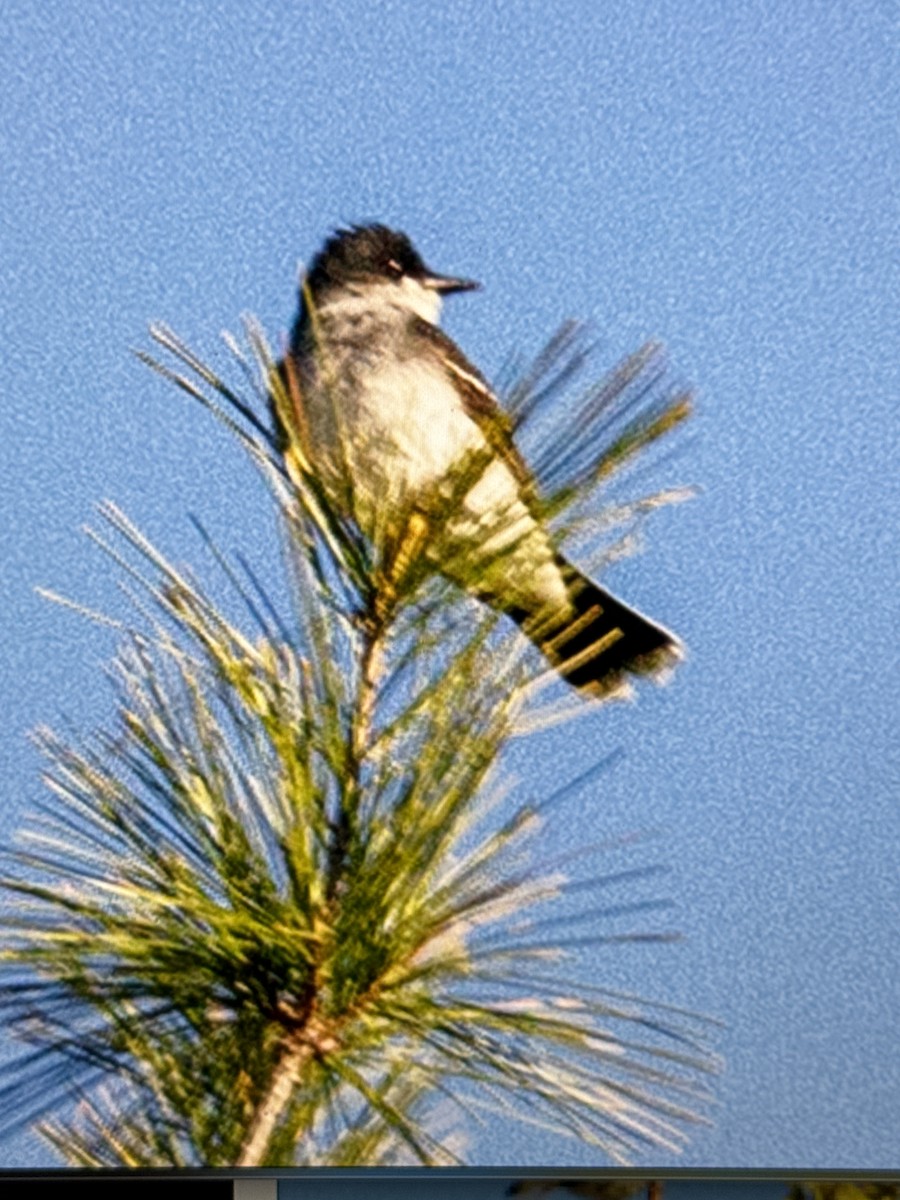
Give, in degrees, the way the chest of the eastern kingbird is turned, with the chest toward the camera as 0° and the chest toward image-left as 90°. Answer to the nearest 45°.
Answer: approximately 45°
